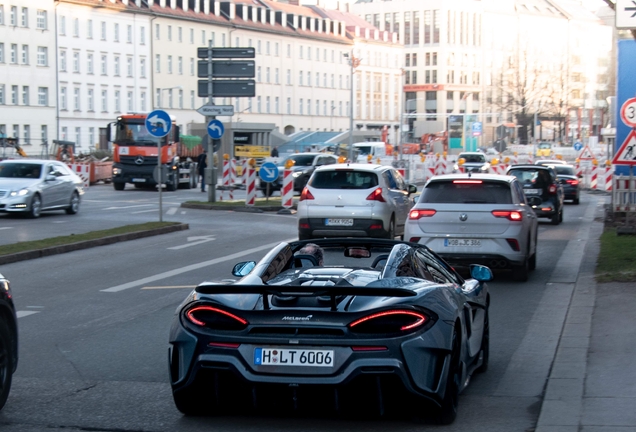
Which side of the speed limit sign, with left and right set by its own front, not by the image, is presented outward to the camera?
front

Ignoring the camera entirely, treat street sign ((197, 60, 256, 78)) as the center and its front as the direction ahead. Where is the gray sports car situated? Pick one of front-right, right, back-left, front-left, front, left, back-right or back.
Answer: back

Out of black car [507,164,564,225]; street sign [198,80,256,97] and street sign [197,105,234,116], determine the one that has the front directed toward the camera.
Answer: street sign [197,105,234,116]

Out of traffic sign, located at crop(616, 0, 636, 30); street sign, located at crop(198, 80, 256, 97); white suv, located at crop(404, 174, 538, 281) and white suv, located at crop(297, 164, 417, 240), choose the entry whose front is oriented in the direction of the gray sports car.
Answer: the traffic sign

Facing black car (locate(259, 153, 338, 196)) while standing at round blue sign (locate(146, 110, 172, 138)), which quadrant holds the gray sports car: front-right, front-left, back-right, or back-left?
back-right

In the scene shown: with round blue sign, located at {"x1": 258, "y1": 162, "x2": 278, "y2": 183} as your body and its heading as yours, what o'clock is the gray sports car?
The gray sports car is roughly at 12 o'clock from the round blue sign.

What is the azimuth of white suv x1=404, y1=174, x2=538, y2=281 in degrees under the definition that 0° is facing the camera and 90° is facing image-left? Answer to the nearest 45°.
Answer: approximately 180°

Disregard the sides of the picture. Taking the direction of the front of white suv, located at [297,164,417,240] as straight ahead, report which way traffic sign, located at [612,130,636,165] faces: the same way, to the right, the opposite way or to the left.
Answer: the opposite way

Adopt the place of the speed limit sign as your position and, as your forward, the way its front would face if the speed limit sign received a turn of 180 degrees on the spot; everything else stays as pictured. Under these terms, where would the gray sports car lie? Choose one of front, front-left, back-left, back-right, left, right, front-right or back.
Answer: back

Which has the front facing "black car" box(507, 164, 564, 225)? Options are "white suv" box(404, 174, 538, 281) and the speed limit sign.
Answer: the white suv

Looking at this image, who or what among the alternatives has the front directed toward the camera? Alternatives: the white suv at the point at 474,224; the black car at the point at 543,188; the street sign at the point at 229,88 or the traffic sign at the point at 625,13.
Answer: the traffic sign

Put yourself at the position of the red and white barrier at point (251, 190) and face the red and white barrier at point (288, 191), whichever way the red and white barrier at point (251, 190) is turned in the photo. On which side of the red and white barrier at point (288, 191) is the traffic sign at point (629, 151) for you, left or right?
right

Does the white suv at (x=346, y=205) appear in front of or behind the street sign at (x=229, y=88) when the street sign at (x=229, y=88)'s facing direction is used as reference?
behind

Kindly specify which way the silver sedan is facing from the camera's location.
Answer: facing the viewer and to the left of the viewer

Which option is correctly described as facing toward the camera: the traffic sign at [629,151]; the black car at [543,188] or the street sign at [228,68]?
the traffic sign

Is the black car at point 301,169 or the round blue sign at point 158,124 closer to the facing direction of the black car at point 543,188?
the black car
